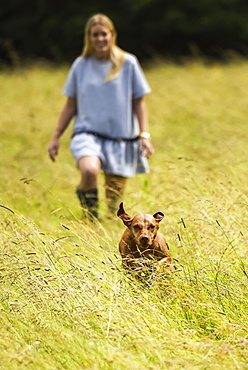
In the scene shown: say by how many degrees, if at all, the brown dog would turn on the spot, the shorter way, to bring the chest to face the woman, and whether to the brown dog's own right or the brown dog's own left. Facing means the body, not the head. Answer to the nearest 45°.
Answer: approximately 180°

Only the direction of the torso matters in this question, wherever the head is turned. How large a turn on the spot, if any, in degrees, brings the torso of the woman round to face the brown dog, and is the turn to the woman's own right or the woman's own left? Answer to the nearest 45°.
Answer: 0° — they already face it

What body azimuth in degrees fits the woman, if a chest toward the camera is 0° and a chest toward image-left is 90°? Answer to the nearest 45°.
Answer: approximately 0°

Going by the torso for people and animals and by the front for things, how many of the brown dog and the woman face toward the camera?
2

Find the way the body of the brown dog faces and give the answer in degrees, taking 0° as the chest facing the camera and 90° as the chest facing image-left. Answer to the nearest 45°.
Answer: approximately 0°
